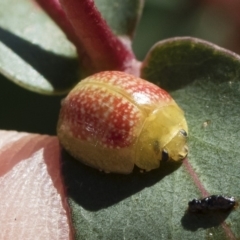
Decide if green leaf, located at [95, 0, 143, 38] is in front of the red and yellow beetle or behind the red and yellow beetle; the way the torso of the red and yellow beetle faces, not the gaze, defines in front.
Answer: behind

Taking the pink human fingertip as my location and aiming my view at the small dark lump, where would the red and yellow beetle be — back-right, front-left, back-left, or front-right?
front-left

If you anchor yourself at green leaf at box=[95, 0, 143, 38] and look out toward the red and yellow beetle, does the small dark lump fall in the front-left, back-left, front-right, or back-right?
front-left

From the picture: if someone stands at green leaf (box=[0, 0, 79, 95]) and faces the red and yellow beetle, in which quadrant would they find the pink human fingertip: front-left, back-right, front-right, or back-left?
front-right

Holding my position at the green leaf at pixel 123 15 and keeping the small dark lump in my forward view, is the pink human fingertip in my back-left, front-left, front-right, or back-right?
front-right

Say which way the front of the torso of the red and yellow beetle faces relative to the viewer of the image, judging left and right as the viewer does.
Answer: facing the viewer and to the right of the viewer
